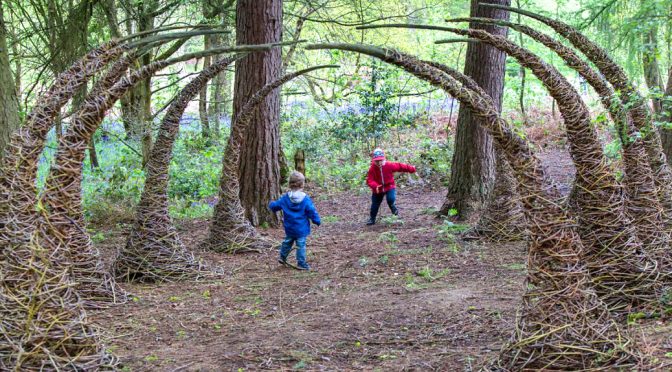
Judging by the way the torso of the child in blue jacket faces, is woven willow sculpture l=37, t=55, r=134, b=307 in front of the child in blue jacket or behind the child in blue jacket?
behind

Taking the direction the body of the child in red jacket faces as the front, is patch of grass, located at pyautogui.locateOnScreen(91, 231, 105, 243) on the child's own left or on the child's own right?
on the child's own right

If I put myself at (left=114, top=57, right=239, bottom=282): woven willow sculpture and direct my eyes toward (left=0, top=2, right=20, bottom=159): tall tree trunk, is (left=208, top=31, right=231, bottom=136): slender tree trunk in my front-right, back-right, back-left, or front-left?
front-right

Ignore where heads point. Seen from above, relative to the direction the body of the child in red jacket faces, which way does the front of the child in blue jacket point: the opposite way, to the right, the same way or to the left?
the opposite way

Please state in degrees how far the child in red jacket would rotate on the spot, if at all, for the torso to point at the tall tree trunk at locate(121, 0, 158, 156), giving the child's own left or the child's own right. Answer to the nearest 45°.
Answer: approximately 135° to the child's own right

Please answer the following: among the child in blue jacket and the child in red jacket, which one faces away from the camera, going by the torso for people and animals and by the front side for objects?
the child in blue jacket

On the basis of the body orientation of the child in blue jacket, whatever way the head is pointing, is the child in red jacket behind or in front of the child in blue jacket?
in front

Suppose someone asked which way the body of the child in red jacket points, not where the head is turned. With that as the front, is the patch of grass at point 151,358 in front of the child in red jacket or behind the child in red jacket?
in front

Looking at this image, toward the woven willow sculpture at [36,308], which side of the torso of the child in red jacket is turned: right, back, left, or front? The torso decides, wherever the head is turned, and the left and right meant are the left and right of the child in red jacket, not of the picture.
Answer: front

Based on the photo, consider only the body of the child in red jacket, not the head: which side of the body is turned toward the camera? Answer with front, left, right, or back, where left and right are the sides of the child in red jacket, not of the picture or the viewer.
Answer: front

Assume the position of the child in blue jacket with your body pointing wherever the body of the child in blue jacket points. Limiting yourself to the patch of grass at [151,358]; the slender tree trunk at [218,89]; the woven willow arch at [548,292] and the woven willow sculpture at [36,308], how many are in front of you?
1

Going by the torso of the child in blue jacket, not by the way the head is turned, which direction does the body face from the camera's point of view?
away from the camera

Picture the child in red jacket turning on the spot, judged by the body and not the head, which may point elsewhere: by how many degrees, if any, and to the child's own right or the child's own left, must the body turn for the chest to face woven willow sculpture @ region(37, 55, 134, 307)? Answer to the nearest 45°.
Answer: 0° — they already face it

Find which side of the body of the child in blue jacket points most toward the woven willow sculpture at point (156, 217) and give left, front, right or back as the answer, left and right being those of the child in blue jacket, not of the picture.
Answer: left

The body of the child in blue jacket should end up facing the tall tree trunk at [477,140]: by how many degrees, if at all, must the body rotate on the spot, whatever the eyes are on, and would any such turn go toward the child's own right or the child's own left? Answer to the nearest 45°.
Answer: approximately 45° to the child's own right

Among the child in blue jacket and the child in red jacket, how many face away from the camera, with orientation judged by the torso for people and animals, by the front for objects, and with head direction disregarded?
1
